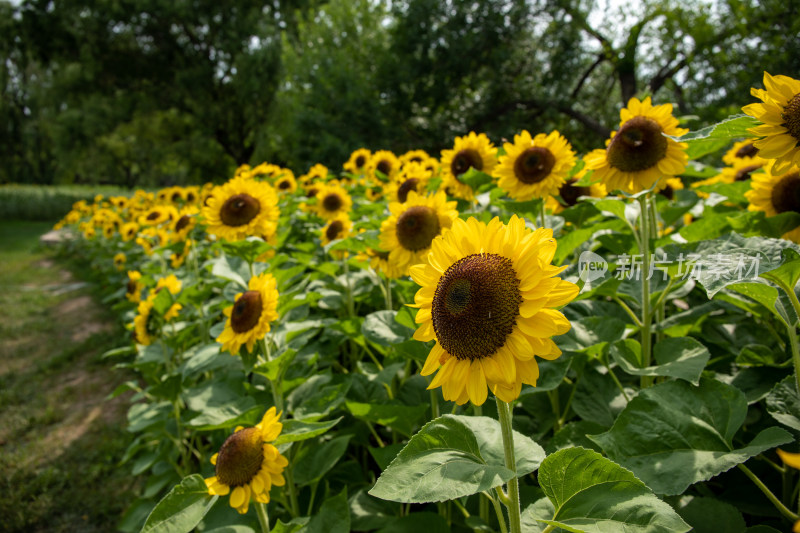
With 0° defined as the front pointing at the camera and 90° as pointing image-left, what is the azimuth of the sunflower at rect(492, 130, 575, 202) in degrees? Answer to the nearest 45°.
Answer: approximately 0°

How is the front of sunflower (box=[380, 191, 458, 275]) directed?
toward the camera

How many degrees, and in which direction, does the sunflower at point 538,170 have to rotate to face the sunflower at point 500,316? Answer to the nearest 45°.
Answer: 0° — it already faces it

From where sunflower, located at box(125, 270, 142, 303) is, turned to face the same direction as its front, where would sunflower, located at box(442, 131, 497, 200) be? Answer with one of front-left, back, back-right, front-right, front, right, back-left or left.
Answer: left

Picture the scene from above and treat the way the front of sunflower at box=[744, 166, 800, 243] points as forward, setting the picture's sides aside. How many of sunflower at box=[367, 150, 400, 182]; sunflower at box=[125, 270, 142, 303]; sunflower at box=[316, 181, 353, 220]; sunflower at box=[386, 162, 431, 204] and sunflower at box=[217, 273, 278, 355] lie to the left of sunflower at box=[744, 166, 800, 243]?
0

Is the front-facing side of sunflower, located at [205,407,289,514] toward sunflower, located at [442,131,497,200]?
no

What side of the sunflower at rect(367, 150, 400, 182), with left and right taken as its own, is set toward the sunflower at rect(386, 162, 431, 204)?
front

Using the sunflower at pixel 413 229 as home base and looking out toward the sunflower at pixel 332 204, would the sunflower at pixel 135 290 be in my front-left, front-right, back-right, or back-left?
front-left

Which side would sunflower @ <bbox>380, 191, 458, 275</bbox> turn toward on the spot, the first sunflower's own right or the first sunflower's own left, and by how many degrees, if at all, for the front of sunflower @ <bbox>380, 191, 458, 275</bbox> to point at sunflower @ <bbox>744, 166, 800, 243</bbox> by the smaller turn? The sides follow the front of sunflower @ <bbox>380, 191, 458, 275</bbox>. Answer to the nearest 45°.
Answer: approximately 90° to the first sunflower's own left

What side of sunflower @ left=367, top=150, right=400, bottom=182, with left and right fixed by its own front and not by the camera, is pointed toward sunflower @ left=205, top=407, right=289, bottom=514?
front

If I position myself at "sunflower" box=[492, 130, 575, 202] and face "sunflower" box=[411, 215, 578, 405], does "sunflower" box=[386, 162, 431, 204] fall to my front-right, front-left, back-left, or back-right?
back-right

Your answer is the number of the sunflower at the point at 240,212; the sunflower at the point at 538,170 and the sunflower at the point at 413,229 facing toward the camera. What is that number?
3

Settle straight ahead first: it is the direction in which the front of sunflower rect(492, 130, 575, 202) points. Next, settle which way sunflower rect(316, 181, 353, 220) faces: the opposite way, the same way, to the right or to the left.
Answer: the same way

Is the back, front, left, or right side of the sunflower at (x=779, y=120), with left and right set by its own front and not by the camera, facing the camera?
front

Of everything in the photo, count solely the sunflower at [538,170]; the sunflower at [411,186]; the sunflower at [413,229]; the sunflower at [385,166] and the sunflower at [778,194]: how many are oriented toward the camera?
5
